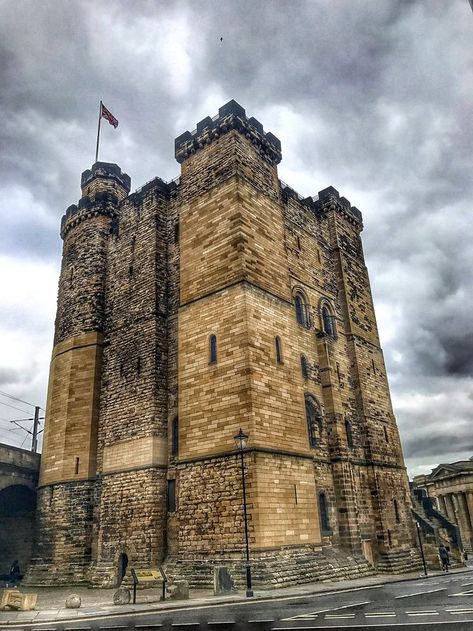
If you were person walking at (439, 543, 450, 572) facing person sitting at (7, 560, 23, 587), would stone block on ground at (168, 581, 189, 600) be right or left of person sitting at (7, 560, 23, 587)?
left

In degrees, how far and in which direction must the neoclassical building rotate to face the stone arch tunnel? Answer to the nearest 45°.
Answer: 0° — it already faces it

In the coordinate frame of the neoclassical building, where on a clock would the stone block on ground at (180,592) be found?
The stone block on ground is roughly at 11 o'clock from the neoclassical building.

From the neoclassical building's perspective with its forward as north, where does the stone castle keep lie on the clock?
The stone castle keep is roughly at 11 o'clock from the neoclassical building.

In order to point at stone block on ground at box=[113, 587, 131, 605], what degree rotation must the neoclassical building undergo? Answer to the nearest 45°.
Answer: approximately 45° to its left

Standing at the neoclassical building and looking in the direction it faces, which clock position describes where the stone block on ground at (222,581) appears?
The stone block on ground is roughly at 11 o'clock from the neoclassical building.

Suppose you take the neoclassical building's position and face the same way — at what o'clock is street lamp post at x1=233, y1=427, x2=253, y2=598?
The street lamp post is roughly at 11 o'clock from the neoclassical building.

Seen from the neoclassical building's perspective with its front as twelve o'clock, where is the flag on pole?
The flag on pole is roughly at 11 o'clock from the neoclassical building.

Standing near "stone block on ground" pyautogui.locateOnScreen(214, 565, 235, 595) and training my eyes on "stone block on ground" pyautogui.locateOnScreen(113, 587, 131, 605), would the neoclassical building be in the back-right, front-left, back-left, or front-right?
back-right

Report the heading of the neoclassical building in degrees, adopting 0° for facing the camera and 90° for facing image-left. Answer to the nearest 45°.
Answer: approximately 45°

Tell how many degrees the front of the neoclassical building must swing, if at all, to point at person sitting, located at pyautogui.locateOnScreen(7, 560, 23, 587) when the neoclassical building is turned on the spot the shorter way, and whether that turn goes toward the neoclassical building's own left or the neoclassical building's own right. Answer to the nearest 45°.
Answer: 0° — it already faces them

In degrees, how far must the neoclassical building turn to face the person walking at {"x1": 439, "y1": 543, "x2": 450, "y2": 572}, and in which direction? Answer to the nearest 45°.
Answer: approximately 45° to its left
